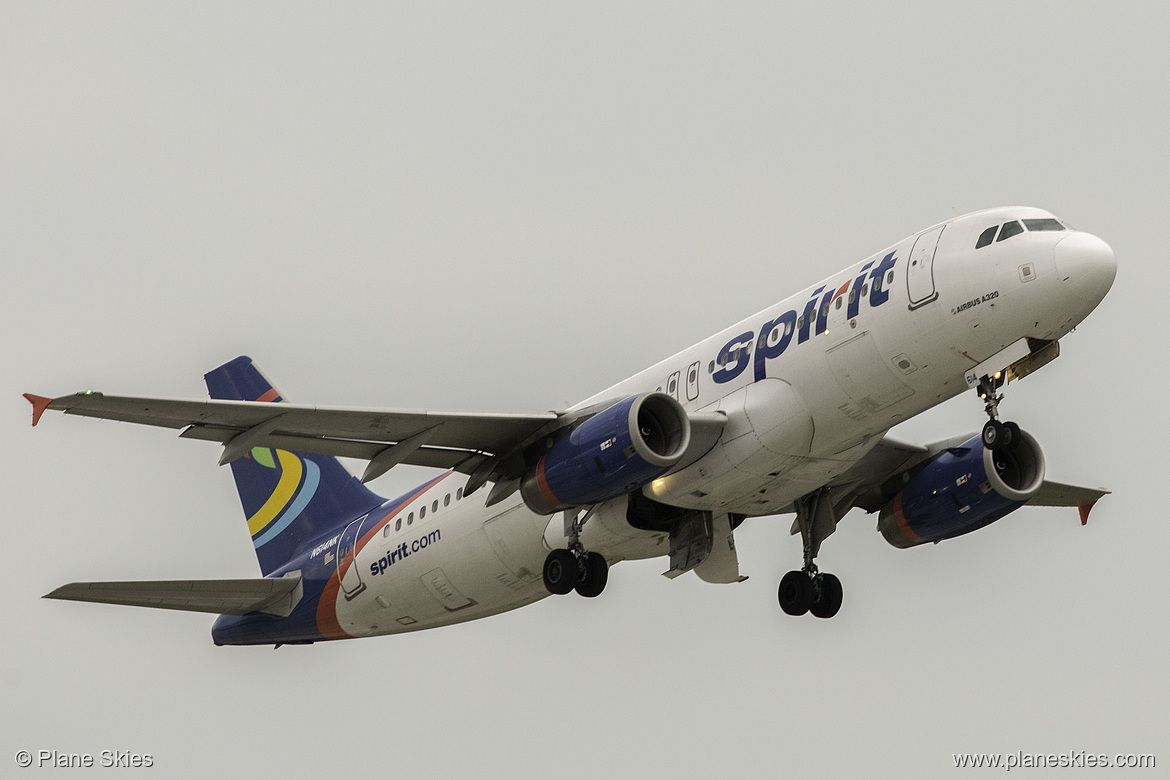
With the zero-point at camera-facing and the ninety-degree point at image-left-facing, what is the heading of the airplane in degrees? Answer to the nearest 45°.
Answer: approximately 315°
